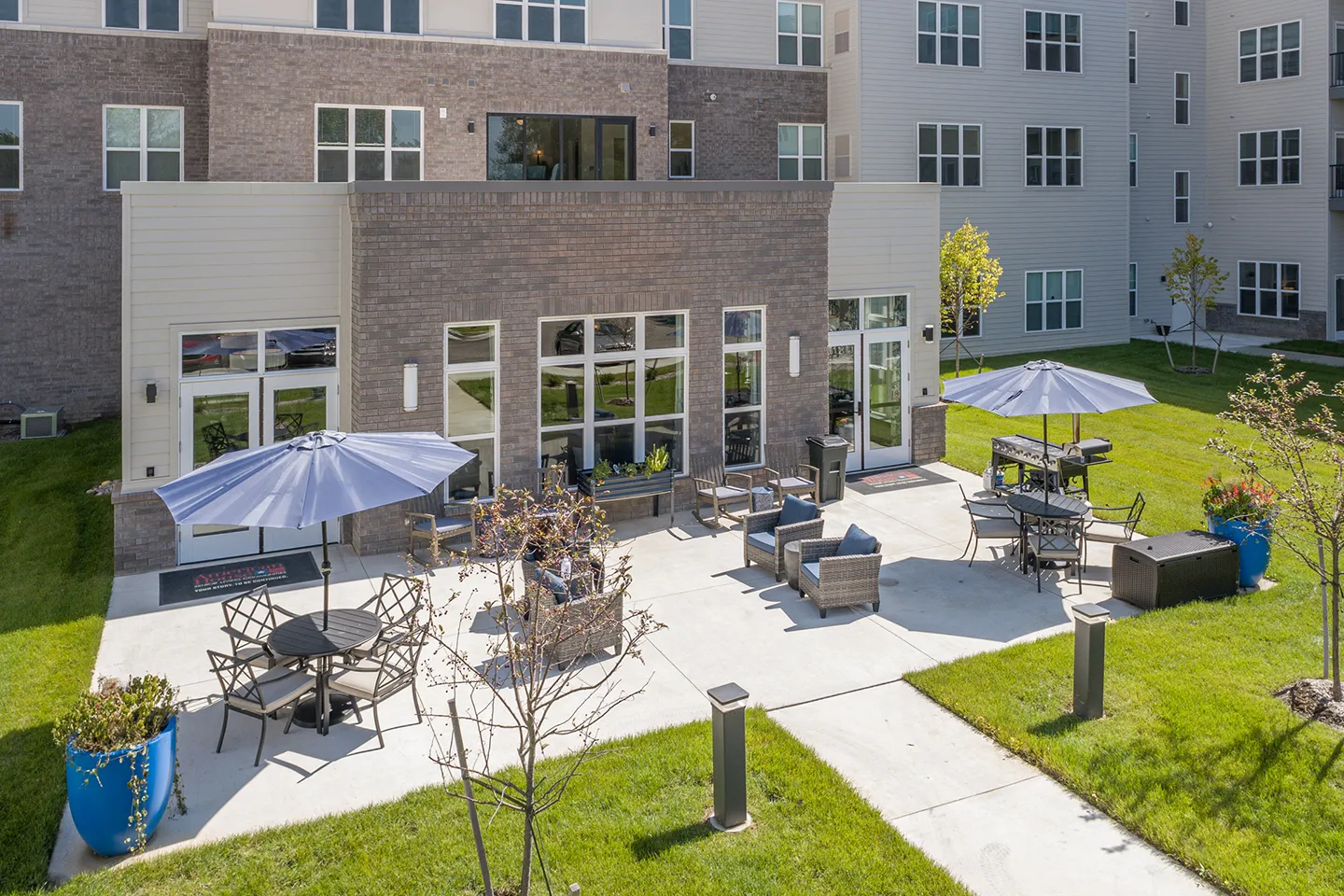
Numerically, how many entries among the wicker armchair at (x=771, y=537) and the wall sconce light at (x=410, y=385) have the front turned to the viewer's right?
0

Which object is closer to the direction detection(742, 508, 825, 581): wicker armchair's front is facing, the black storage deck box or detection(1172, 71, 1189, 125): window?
the black storage deck box

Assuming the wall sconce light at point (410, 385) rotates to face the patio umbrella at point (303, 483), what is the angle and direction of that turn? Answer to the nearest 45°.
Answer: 0° — it already faces it

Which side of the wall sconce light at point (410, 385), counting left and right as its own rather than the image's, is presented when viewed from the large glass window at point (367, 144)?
back

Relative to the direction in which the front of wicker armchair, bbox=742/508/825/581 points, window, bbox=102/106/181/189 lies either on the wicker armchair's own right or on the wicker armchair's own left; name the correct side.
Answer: on the wicker armchair's own right

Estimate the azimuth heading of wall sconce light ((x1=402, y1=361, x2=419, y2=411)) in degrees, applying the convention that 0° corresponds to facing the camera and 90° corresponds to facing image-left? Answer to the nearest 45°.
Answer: approximately 0°

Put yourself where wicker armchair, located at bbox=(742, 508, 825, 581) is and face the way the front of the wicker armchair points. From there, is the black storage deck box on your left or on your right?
on your left

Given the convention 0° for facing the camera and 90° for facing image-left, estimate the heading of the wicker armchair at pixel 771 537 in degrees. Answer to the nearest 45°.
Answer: approximately 45°
